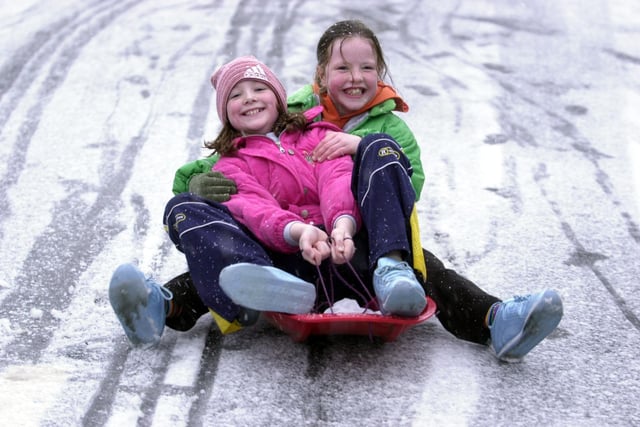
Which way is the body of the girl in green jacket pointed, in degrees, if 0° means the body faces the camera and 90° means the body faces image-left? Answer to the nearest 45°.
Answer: approximately 0°
